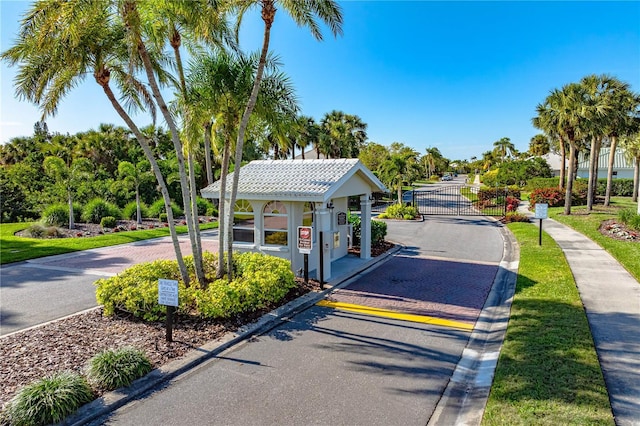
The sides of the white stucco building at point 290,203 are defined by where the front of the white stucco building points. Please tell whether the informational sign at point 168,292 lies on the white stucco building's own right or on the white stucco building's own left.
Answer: on the white stucco building's own right

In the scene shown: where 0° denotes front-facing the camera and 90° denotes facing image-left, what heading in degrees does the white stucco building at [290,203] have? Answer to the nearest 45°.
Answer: approximately 315°

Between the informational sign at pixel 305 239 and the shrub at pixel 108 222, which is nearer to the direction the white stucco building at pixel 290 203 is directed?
the informational sign

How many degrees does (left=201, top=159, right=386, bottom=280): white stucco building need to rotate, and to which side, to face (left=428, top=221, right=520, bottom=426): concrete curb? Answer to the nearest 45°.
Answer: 0° — it already faces it

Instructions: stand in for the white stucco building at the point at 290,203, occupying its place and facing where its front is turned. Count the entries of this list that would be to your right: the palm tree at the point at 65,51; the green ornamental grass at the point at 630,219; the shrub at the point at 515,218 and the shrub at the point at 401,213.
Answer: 1

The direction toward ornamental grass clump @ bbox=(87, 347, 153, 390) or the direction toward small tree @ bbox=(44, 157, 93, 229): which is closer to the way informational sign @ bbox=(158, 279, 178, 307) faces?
the ornamental grass clump

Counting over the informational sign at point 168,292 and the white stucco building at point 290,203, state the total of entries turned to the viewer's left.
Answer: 0

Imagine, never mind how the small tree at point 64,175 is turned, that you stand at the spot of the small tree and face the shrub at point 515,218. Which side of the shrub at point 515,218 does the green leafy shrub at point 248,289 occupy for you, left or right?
right

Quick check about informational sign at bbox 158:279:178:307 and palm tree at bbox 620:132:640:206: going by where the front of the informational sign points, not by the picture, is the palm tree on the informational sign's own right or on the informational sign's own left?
on the informational sign's own left

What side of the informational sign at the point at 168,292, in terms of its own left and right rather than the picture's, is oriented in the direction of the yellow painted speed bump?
left

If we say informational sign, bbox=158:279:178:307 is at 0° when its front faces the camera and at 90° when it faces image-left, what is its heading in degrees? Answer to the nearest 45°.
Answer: approximately 0°

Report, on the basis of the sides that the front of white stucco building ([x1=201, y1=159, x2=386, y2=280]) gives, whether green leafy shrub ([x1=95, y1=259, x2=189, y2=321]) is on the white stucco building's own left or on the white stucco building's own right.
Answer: on the white stucco building's own right
